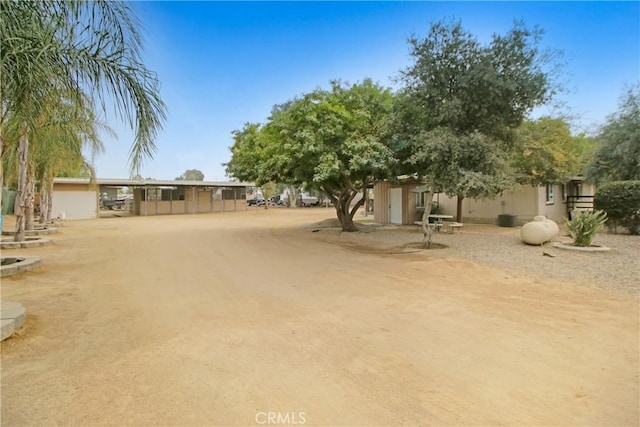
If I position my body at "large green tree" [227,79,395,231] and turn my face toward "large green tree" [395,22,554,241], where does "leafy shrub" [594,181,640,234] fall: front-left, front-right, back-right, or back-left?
front-left

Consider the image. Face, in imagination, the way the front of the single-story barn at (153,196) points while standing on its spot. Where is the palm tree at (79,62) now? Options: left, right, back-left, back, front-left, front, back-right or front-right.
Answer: front-right

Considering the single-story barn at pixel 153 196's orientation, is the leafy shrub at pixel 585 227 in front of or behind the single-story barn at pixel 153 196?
in front

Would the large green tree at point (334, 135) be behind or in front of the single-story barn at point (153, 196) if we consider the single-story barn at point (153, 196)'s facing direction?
in front

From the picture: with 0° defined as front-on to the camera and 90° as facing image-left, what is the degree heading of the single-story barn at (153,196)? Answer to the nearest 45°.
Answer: approximately 315°

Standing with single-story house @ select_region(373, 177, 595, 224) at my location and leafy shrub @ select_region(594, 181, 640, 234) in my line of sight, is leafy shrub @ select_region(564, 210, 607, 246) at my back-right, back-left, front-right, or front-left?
front-right
